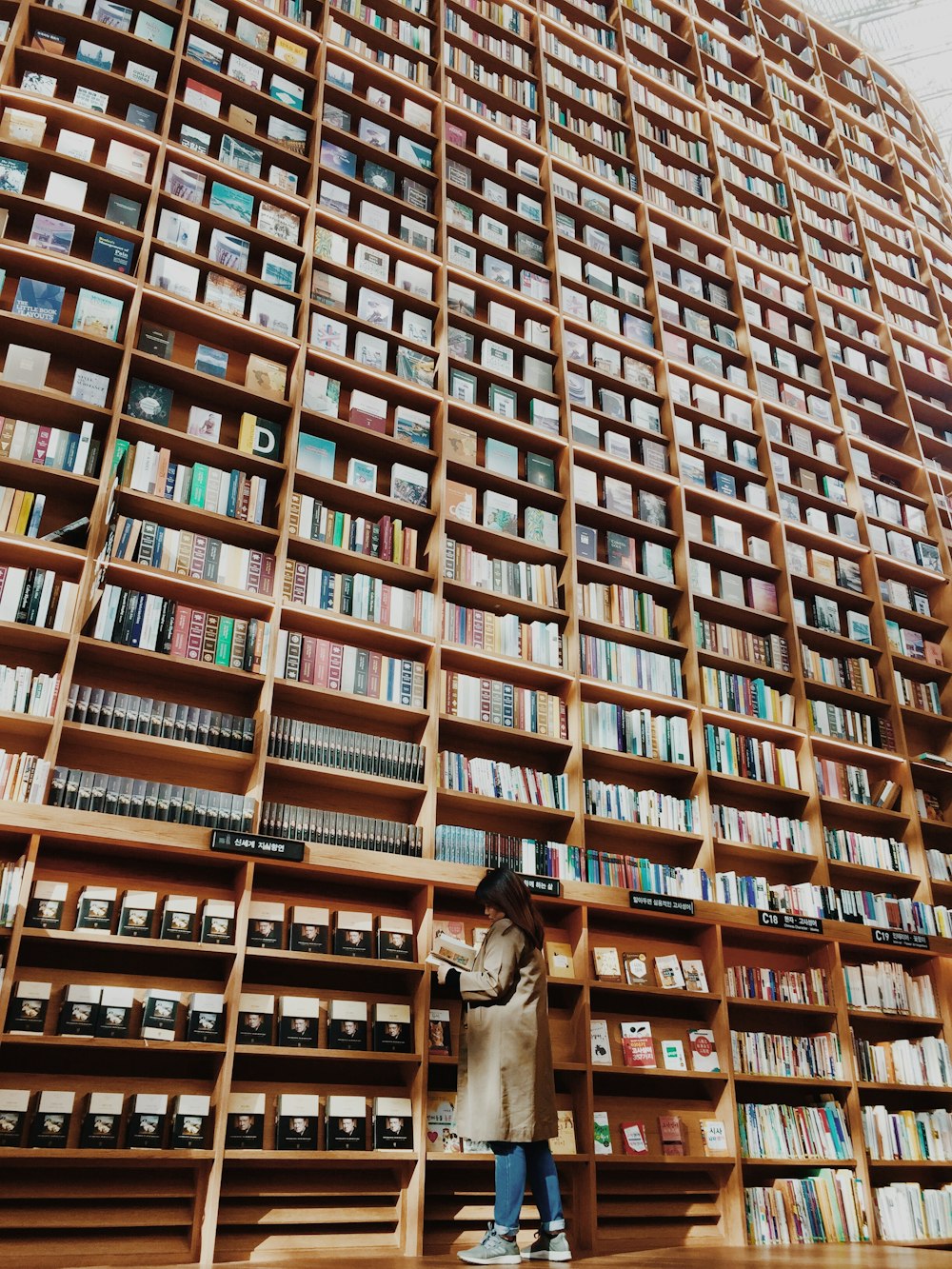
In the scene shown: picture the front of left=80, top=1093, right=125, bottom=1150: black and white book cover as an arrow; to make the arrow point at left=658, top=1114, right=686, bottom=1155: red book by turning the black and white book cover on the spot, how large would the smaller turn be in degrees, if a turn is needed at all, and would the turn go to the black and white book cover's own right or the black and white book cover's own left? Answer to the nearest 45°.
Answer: approximately 90° to the black and white book cover's own left

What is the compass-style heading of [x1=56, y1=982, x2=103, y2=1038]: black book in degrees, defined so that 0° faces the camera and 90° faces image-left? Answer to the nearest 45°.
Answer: approximately 0°
